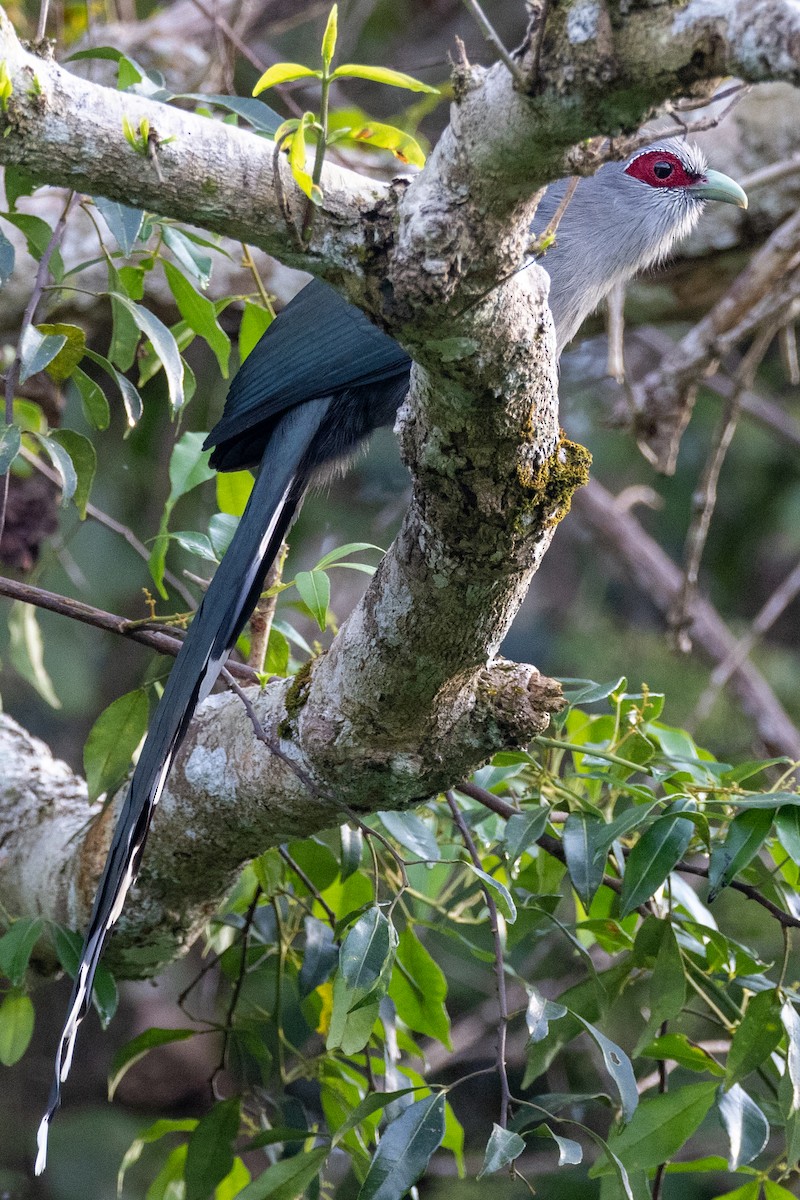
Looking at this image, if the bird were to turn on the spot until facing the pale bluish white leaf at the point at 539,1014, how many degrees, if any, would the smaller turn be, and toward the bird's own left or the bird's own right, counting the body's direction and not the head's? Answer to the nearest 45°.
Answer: approximately 45° to the bird's own right

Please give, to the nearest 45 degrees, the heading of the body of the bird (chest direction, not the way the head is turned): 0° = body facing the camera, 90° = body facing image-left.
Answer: approximately 270°

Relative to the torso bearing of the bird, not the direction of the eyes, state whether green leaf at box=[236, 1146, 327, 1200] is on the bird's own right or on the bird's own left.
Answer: on the bird's own right

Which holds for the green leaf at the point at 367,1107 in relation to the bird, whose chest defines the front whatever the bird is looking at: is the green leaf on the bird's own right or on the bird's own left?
on the bird's own right

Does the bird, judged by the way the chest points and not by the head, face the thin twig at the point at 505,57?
no

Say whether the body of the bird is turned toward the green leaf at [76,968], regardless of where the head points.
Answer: no

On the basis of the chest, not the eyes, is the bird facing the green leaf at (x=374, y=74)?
no

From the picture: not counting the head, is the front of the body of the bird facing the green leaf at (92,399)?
no

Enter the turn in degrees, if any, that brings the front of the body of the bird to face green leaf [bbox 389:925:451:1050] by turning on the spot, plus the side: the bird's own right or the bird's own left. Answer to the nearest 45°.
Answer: approximately 45° to the bird's own right

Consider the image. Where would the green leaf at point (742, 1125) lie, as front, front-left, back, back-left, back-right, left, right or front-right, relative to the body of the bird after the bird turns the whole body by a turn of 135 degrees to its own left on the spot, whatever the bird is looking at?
back
